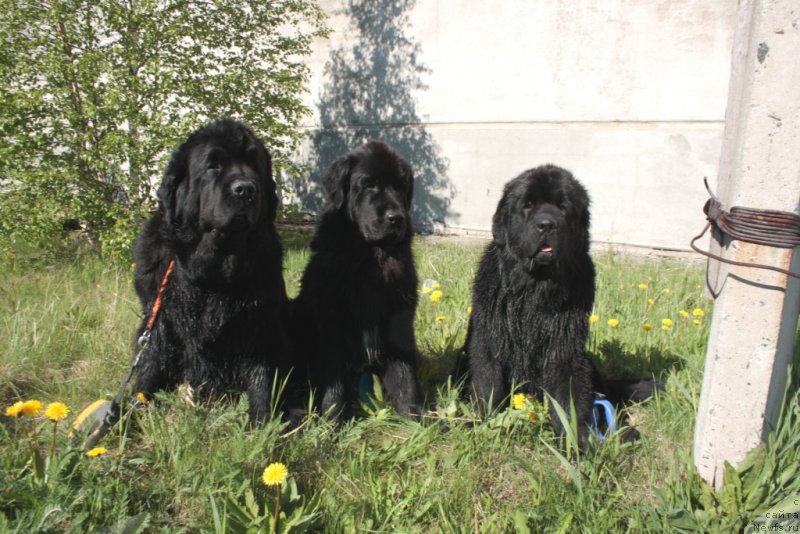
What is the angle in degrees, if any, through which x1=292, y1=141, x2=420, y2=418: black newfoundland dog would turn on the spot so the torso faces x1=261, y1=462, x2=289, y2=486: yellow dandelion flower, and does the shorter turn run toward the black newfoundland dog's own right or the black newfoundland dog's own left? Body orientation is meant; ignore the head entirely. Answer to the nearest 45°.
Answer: approximately 45° to the black newfoundland dog's own right

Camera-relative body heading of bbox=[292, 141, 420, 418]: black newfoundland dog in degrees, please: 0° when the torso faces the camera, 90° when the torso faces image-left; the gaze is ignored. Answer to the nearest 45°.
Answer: approximately 315°

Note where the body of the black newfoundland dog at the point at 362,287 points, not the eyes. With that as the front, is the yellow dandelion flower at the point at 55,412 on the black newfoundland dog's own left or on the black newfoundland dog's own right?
on the black newfoundland dog's own right

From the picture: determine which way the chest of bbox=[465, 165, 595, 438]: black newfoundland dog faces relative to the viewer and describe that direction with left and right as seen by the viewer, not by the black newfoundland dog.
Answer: facing the viewer

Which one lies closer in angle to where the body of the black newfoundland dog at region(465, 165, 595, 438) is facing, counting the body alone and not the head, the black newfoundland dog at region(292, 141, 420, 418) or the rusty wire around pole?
the rusty wire around pole

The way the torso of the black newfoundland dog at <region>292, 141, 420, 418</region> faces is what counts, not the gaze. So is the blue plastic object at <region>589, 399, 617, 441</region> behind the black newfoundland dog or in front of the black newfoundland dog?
in front

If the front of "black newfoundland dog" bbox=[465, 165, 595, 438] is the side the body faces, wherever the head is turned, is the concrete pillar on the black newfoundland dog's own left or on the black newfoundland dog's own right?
on the black newfoundland dog's own left

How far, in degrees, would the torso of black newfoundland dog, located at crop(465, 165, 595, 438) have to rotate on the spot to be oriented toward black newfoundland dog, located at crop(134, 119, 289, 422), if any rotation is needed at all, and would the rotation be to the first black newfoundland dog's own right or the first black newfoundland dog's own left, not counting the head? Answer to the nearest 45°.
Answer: approximately 90° to the first black newfoundland dog's own right

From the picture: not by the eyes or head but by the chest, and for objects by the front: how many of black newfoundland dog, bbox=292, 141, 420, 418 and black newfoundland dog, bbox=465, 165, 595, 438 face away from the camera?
0

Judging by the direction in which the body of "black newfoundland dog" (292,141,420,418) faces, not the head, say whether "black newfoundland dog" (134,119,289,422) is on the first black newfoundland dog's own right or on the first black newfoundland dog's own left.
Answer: on the first black newfoundland dog's own right
